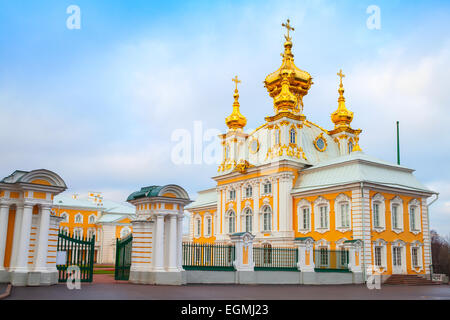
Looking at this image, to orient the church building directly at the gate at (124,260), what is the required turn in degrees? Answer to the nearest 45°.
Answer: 0° — it already faces it

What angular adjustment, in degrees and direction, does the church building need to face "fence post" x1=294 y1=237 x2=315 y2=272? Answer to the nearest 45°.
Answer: approximately 45° to its left

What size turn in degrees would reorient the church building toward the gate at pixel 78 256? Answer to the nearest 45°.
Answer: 0° — it already faces it

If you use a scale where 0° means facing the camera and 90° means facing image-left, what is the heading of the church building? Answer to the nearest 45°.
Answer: approximately 45°

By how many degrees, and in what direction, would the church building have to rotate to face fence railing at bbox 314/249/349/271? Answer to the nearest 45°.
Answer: approximately 45° to its left

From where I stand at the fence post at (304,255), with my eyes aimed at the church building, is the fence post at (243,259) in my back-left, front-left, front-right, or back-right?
back-left
